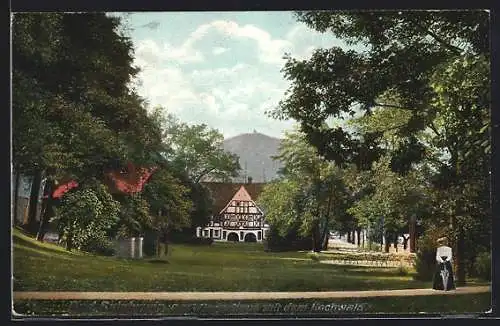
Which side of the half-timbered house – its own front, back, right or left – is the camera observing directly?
front

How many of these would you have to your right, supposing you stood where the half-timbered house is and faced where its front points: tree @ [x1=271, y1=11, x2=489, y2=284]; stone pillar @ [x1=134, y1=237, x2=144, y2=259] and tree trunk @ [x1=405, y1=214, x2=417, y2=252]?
1

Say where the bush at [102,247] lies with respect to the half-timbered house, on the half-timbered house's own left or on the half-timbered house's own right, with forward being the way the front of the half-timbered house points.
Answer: on the half-timbered house's own right

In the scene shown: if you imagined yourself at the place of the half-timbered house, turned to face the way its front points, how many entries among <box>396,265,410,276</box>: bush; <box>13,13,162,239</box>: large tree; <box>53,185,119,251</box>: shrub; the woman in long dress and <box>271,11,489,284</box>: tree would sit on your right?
2
